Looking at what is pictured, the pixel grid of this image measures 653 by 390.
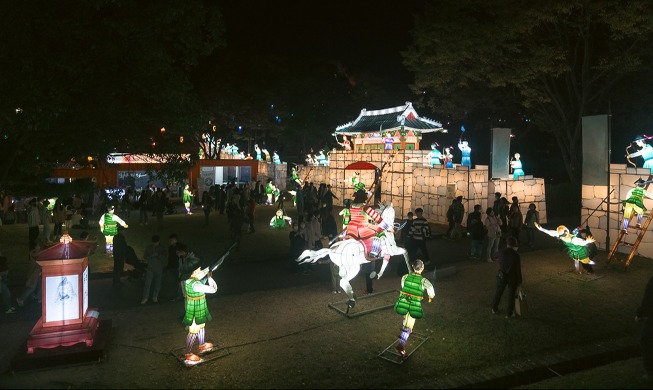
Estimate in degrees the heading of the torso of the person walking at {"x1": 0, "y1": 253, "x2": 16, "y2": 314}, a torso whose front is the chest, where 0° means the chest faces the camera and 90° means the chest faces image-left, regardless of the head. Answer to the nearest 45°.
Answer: approximately 270°

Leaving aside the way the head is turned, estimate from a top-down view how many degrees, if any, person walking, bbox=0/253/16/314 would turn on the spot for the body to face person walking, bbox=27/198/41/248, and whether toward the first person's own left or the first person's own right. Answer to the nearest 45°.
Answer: approximately 90° to the first person's own left

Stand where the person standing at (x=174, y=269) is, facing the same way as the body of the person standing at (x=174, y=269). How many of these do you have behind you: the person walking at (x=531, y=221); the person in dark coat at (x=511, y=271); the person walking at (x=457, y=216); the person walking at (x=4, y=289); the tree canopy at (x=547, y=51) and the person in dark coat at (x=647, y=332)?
1

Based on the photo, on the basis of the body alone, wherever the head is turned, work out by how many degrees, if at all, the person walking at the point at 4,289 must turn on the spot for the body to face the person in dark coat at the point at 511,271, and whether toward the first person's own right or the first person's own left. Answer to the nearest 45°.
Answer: approximately 45° to the first person's own right

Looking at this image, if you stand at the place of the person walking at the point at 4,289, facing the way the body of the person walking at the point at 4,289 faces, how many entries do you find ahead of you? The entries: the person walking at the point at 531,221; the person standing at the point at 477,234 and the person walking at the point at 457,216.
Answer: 3

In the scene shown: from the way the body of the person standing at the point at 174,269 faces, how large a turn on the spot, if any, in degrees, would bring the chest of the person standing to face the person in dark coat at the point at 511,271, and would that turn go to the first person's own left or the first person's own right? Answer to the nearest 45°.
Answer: approximately 45° to the first person's own right
